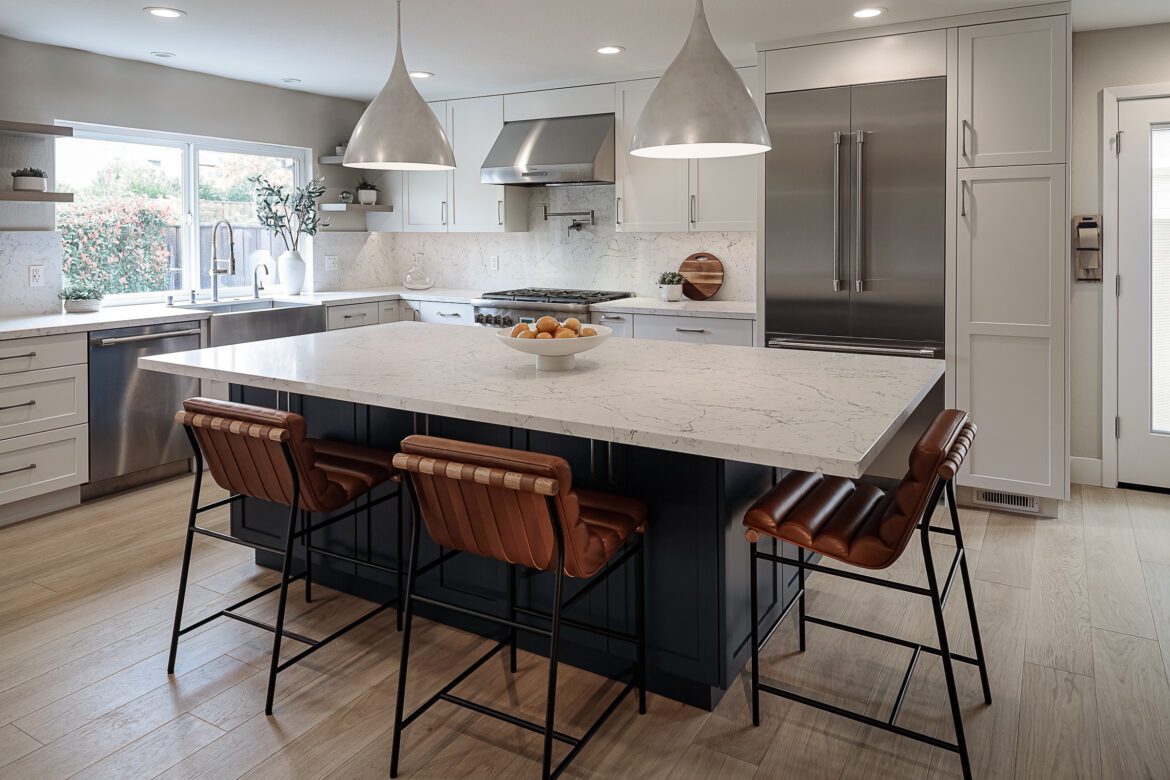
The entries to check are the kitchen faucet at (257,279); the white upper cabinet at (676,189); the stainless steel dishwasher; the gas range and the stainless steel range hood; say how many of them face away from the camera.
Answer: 0

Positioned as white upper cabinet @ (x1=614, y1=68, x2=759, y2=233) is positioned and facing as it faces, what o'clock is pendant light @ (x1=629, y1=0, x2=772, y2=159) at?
The pendant light is roughly at 12 o'clock from the white upper cabinet.

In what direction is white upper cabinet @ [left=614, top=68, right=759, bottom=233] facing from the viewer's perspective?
toward the camera

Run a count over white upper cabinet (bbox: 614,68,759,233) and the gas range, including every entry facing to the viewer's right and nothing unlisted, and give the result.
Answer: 0

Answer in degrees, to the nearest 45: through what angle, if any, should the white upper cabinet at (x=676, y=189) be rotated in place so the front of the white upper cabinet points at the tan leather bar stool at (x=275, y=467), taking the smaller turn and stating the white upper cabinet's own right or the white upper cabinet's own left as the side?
0° — it already faces it

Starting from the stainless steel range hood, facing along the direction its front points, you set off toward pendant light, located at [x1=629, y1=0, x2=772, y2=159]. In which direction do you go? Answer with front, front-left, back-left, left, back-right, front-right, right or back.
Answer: front-left

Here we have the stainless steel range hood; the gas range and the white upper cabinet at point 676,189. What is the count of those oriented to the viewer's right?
0

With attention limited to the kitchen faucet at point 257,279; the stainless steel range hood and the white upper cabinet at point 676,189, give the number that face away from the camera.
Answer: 0

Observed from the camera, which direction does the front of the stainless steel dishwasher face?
facing the viewer and to the right of the viewer

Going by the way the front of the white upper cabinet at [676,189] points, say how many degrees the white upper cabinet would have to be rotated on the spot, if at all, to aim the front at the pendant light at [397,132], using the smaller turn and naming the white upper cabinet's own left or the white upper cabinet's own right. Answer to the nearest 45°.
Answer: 0° — it already faces it

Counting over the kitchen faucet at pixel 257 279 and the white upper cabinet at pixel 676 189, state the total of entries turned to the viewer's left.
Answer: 0
